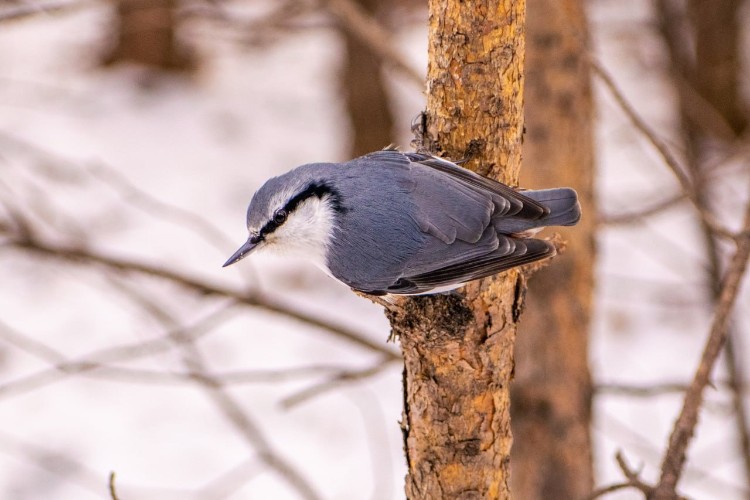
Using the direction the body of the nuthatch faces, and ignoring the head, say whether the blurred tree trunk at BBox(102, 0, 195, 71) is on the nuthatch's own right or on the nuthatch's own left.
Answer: on the nuthatch's own right

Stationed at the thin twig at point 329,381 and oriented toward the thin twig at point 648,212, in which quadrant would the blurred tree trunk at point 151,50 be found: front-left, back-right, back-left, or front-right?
back-left

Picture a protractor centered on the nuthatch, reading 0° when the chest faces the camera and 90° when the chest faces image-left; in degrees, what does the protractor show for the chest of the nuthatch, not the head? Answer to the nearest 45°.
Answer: approximately 90°

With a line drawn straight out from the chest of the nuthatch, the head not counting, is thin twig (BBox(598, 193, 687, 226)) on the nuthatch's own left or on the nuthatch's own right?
on the nuthatch's own right

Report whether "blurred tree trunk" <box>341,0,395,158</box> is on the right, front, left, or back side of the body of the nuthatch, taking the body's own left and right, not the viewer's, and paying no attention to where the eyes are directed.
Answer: right

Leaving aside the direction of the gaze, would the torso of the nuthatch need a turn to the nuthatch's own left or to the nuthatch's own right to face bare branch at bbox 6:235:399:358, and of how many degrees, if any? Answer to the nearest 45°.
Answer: approximately 45° to the nuthatch's own right

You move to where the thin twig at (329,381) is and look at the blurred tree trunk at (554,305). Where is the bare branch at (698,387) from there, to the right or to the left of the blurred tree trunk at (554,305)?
right

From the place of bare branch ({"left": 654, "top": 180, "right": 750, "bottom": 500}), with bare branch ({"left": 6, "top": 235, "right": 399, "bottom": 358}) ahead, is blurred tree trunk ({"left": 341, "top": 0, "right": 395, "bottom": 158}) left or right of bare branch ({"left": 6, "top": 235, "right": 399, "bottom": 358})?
right
